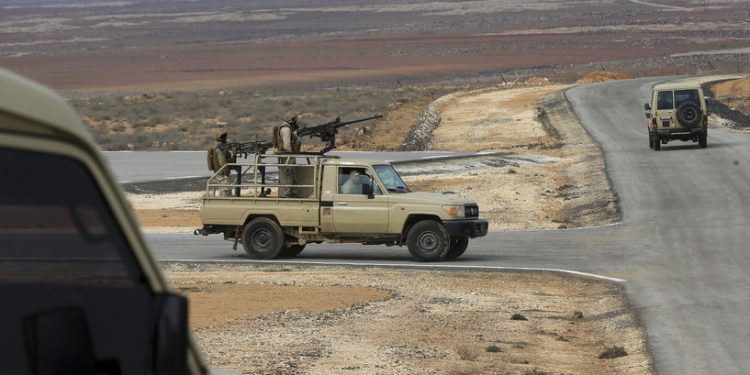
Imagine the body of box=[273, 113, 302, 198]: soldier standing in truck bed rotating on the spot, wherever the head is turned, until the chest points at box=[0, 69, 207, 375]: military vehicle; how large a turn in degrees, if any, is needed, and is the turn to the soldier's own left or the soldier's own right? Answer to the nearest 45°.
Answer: approximately 90° to the soldier's own right

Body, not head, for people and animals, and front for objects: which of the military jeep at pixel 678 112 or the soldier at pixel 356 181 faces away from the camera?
the military jeep

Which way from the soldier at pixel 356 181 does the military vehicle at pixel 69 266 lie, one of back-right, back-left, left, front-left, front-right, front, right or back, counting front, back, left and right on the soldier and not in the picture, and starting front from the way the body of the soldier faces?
right

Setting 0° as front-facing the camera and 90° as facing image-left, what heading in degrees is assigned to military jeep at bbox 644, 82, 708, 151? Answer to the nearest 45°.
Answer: approximately 180°

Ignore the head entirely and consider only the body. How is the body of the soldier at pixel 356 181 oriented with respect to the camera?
to the viewer's right

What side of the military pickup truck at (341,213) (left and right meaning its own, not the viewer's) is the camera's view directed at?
right

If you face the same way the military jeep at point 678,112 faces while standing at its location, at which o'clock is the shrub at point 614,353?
The shrub is roughly at 6 o'clock from the military jeep.

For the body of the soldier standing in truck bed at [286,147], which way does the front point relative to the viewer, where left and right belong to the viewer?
facing to the right of the viewer

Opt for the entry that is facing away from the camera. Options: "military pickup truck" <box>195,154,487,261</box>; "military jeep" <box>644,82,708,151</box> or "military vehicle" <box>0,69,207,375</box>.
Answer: the military jeep

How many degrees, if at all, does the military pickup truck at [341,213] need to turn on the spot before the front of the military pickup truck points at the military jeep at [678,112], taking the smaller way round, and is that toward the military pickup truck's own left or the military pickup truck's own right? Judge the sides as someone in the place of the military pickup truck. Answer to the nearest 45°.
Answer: approximately 45° to the military pickup truck's own left
